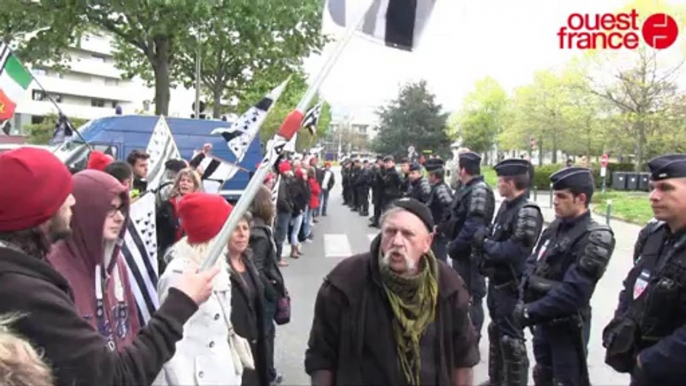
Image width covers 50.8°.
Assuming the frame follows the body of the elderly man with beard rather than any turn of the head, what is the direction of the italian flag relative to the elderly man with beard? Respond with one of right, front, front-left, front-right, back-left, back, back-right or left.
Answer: back-right

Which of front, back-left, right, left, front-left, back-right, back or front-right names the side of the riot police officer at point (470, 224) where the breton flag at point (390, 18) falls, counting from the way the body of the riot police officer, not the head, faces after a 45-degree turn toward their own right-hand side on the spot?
back-left

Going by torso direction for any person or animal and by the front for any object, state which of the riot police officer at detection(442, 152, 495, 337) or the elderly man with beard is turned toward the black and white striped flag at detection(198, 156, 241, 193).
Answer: the riot police officer

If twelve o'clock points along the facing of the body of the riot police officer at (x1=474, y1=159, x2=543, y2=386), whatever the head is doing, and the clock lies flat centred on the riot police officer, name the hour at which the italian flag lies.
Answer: The italian flag is roughly at 12 o'clock from the riot police officer.

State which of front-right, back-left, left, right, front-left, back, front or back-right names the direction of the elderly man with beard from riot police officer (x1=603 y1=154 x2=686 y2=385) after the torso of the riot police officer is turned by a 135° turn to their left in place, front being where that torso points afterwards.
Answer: back-right

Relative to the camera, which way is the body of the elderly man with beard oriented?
toward the camera

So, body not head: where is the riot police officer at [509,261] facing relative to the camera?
to the viewer's left

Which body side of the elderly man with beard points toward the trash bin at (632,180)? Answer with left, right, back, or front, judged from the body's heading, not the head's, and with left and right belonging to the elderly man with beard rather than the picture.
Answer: back

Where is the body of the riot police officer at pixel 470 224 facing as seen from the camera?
to the viewer's left

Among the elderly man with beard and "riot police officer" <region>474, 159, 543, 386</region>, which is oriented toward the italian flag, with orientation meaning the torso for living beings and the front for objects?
the riot police officer

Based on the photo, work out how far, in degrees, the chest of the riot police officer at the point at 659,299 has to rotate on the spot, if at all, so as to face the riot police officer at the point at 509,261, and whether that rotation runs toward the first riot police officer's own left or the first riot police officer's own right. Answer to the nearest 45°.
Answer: approximately 90° to the first riot police officer's own right

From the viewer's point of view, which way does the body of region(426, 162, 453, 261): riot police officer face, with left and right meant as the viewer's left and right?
facing to the left of the viewer

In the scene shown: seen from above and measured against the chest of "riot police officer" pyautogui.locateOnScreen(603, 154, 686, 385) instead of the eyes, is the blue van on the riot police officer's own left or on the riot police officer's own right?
on the riot police officer's own right

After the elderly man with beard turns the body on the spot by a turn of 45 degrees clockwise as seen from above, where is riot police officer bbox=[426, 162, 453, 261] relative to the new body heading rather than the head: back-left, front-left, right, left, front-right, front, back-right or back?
back-right

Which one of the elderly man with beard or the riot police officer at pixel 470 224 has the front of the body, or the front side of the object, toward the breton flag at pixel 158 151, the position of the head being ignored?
the riot police officer

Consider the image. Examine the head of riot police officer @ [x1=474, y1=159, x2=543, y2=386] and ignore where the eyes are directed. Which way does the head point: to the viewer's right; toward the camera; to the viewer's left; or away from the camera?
to the viewer's left

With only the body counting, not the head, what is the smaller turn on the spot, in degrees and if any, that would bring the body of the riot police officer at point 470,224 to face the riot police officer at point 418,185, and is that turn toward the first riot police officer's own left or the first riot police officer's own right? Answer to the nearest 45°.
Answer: approximately 90° to the first riot police officer's own right

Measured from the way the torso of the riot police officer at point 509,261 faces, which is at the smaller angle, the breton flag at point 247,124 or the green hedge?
the breton flag
